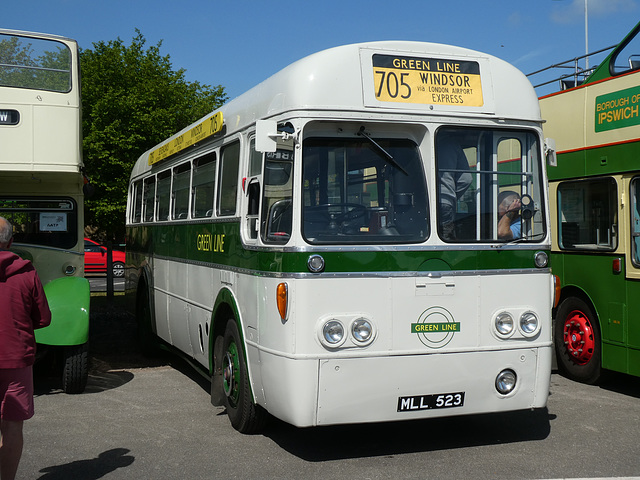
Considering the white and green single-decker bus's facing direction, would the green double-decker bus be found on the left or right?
on its left

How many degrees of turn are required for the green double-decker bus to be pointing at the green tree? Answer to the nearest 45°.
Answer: approximately 180°

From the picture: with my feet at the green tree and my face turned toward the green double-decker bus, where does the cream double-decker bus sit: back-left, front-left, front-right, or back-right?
front-right

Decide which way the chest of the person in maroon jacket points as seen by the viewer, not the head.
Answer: away from the camera

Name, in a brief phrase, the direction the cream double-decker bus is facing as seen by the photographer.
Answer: facing the viewer

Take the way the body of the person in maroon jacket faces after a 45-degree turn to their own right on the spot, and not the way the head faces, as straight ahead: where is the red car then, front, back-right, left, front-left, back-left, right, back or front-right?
front-left

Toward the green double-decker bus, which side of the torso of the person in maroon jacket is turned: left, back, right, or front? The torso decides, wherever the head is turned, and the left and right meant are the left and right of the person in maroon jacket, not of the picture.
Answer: right

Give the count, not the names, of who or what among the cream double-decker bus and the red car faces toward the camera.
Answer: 1

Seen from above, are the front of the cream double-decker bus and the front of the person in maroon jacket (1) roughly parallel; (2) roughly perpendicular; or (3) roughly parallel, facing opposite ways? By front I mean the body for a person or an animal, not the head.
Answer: roughly parallel, facing opposite ways

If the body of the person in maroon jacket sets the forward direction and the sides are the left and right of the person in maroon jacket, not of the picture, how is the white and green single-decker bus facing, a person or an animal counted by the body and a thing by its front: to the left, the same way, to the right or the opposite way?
the opposite way

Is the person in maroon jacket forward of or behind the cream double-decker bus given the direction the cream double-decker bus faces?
forward

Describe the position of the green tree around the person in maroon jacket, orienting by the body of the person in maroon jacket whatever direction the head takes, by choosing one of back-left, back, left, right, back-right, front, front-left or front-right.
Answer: front

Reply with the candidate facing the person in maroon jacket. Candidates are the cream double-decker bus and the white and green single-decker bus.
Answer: the cream double-decker bus

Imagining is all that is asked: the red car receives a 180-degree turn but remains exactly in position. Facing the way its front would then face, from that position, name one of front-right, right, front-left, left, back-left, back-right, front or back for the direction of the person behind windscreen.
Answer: left
